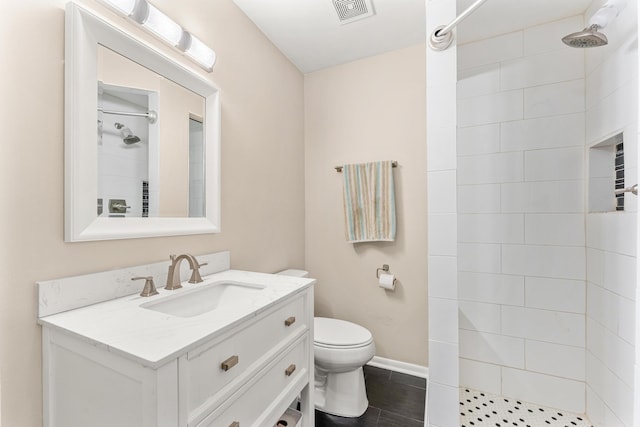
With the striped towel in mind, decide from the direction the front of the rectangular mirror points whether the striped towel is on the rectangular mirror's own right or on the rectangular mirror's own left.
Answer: on the rectangular mirror's own left

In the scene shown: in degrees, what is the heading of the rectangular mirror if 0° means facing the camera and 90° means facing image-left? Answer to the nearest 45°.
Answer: approximately 315°

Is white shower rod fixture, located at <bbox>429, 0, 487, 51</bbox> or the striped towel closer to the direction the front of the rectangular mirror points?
the white shower rod fixture

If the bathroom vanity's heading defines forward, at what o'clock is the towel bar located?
The towel bar is roughly at 9 o'clock from the bathroom vanity.

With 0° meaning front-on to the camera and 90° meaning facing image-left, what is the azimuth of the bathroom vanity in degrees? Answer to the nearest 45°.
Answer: approximately 315°

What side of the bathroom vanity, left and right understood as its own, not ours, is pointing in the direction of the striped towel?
left

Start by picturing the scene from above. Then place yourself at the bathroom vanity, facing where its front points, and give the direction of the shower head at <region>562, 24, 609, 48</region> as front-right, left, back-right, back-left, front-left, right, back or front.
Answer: front-left

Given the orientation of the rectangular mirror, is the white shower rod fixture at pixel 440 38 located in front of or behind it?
in front

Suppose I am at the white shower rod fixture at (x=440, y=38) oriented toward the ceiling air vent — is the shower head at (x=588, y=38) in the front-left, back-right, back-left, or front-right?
back-right

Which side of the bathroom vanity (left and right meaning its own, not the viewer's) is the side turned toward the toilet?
left

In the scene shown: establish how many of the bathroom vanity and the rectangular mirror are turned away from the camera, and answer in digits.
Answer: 0

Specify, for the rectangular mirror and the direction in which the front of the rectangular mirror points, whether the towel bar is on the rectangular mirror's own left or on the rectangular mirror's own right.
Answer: on the rectangular mirror's own left
